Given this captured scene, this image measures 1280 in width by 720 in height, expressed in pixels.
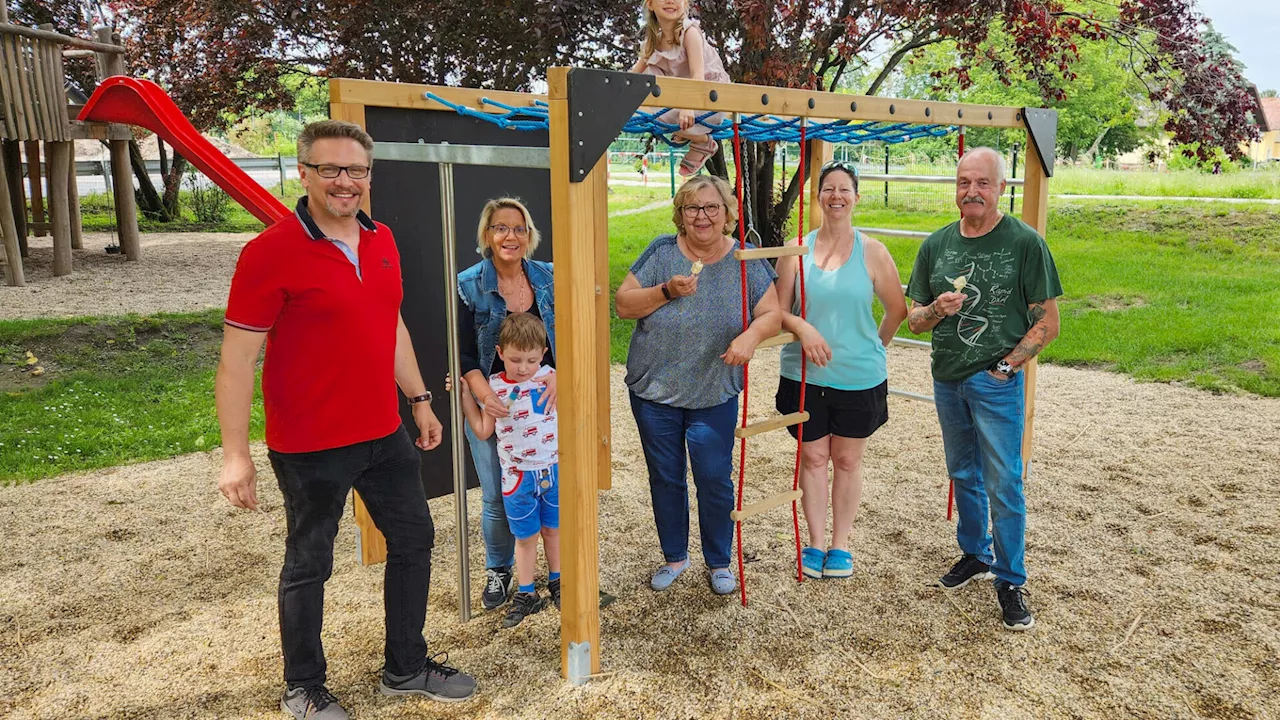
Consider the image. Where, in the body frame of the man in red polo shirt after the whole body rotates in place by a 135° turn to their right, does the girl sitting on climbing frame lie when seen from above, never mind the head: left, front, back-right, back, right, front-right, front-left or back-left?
back-right

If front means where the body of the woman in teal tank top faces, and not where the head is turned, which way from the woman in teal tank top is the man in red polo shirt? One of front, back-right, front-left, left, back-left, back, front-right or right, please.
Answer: front-right

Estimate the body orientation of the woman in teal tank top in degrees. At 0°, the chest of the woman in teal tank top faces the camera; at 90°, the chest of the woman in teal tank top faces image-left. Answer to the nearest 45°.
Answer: approximately 0°

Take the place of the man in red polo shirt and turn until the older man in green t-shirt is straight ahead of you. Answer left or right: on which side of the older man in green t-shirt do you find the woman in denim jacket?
left

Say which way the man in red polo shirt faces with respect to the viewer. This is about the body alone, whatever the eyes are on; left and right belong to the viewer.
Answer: facing the viewer and to the right of the viewer

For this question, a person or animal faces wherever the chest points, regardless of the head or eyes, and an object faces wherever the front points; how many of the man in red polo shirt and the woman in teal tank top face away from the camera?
0

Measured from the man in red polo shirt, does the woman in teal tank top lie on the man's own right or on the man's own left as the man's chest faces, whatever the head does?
on the man's own left

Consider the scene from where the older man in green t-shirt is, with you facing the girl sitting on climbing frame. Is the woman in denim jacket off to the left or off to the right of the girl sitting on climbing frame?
left
